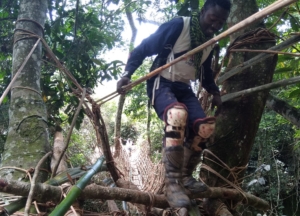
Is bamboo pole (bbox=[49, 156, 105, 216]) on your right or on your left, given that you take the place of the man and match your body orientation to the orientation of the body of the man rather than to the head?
on your right
